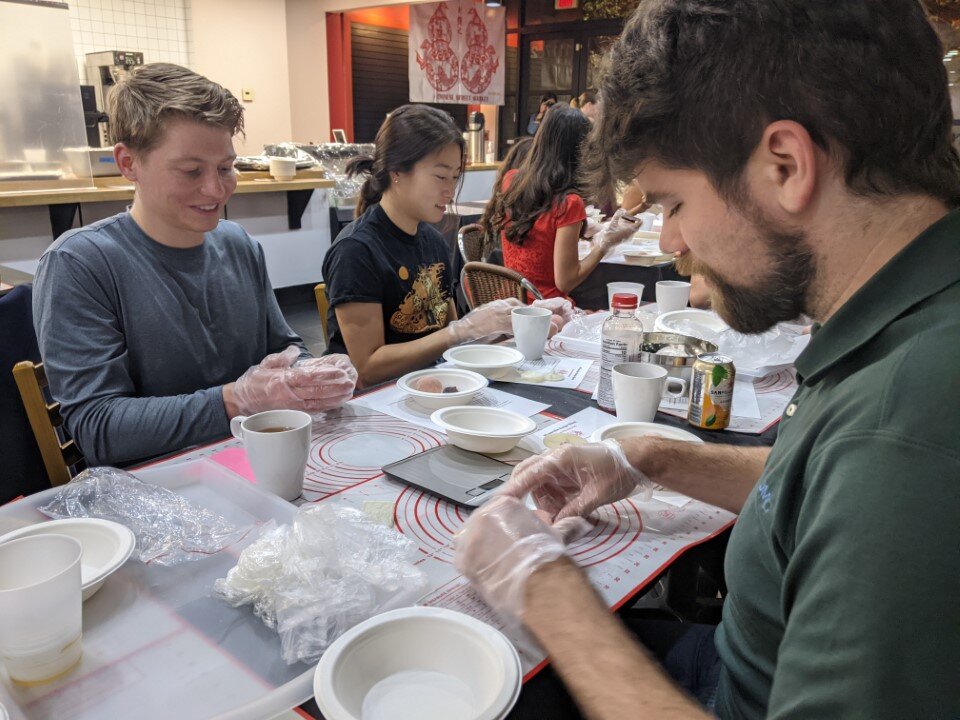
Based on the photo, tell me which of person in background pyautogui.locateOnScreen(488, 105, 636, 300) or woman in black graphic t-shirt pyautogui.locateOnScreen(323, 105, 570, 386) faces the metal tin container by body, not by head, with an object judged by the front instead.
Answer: woman in black graphic t-shirt pyautogui.locateOnScreen(323, 105, 570, 386)

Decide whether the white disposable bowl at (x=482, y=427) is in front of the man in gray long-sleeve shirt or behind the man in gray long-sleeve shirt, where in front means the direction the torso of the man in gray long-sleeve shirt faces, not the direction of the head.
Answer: in front

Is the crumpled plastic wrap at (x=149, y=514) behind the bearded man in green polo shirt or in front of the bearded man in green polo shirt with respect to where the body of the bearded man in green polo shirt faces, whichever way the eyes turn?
in front

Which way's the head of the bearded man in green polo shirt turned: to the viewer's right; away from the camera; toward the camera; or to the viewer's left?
to the viewer's left

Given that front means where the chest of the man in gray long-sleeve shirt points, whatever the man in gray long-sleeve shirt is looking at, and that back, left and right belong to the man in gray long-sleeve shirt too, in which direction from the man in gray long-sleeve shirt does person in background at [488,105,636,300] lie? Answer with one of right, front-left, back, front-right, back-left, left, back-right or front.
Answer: left

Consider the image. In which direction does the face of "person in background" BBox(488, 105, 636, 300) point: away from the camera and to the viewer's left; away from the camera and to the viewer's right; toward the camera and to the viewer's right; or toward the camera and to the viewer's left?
away from the camera and to the viewer's right

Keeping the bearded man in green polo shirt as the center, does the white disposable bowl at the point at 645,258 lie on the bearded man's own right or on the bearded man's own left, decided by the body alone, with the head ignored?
on the bearded man's own right

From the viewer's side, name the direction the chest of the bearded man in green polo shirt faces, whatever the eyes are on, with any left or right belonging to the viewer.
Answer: facing to the left of the viewer

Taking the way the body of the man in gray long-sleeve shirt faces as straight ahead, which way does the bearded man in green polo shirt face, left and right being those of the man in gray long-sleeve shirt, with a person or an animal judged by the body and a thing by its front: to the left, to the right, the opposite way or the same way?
the opposite way

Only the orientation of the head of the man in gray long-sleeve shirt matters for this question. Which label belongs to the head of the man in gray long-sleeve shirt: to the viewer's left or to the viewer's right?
to the viewer's right
